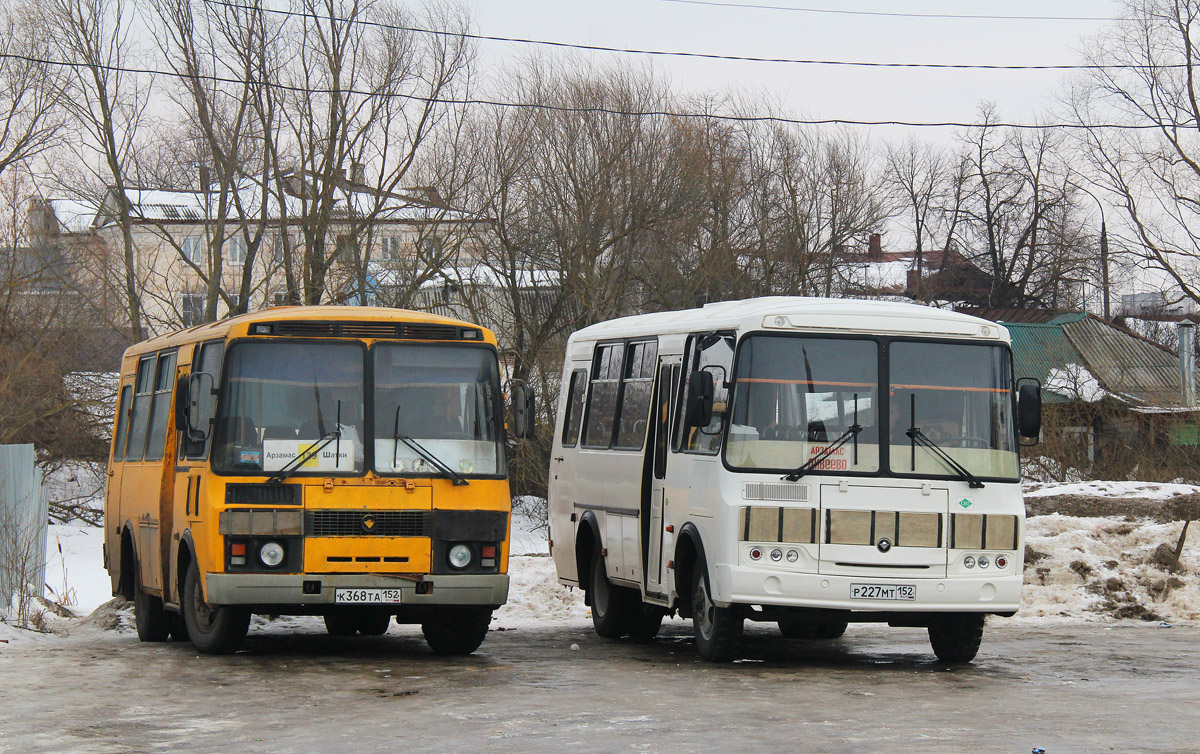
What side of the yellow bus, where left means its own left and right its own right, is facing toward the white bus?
left

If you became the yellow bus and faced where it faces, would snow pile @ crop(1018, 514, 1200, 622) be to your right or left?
on your left

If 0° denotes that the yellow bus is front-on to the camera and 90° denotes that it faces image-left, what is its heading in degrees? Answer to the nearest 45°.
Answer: approximately 0°

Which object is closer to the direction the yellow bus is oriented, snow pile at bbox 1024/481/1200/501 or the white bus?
the white bus

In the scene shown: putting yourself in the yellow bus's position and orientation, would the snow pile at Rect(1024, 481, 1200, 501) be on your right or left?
on your left
